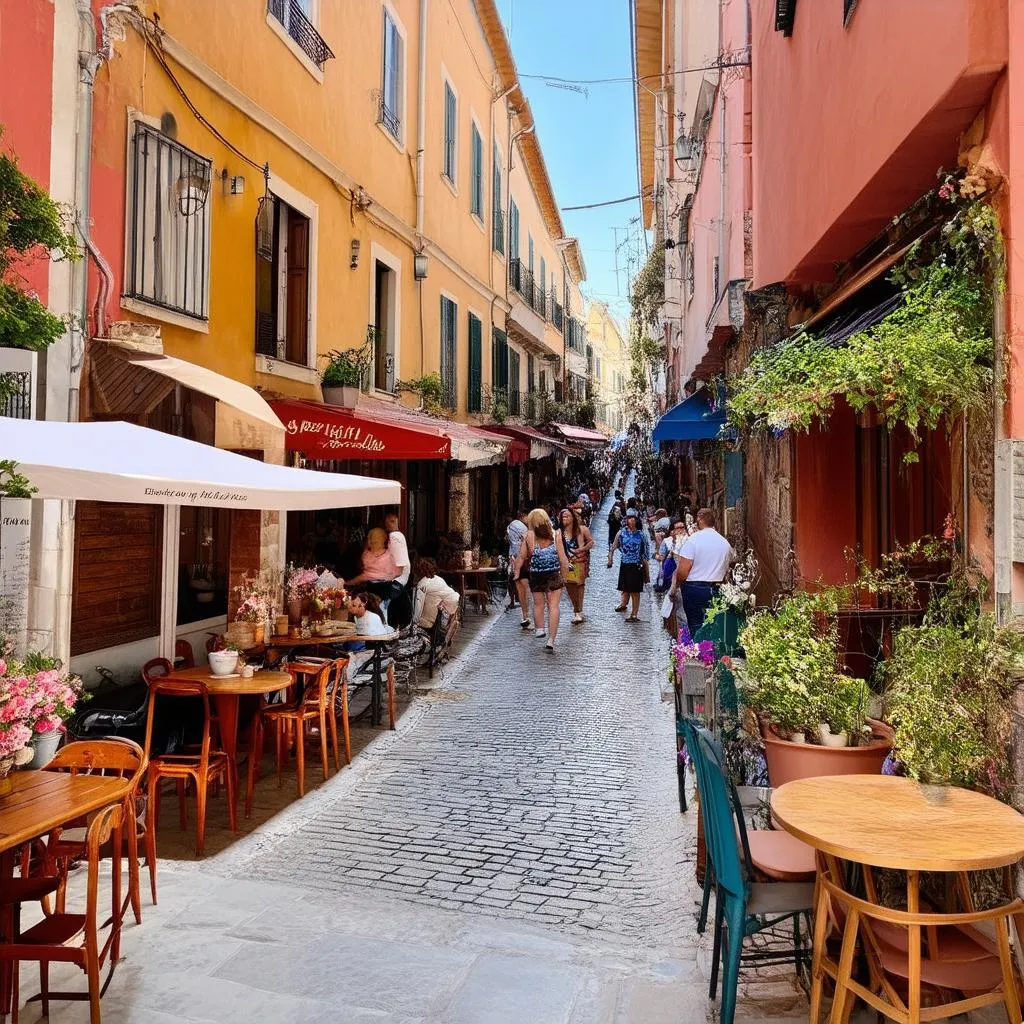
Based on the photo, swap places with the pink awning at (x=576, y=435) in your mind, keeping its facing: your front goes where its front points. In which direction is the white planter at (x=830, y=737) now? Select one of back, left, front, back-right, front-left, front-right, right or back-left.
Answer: front-right

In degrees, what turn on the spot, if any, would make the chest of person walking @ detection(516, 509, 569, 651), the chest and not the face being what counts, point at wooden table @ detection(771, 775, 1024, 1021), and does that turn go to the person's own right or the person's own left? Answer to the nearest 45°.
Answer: approximately 180°

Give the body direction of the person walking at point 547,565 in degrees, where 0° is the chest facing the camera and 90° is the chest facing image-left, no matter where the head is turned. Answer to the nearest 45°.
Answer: approximately 180°

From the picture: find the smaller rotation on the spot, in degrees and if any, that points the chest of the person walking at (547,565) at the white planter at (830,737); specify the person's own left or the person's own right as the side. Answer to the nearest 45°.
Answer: approximately 180°

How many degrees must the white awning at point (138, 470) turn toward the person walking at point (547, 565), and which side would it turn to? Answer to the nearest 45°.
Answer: approximately 90° to its left
